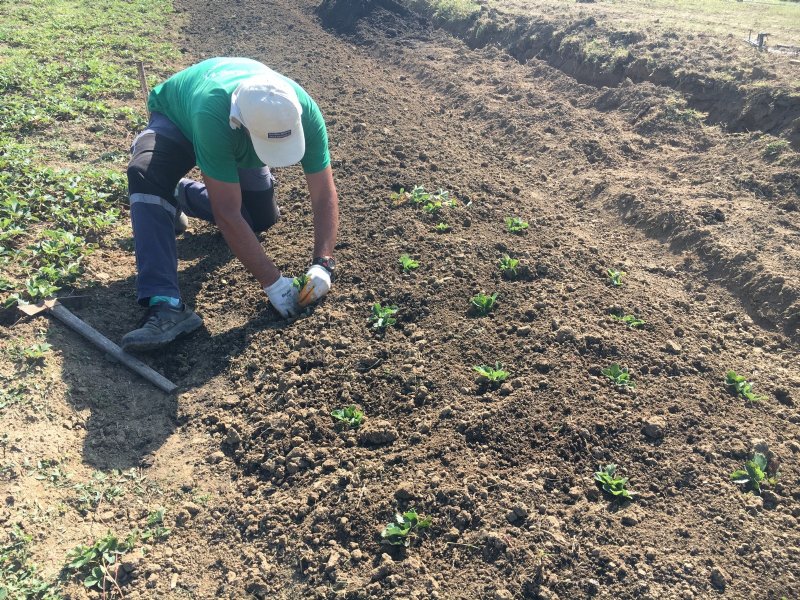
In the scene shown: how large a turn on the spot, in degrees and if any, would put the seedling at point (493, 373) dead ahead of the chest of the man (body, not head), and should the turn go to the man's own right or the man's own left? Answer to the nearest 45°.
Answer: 0° — they already face it

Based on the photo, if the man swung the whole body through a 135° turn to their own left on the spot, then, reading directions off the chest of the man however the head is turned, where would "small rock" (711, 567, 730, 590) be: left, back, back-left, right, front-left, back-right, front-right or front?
back-right

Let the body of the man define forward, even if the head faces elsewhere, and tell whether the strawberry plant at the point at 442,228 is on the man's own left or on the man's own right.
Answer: on the man's own left

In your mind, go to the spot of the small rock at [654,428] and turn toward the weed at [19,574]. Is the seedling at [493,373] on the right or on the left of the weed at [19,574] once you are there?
right

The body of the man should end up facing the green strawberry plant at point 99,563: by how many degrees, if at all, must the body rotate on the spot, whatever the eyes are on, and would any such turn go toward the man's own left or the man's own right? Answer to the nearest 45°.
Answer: approximately 45° to the man's own right

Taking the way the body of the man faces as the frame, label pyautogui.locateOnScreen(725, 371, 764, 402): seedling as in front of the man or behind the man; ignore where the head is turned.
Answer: in front

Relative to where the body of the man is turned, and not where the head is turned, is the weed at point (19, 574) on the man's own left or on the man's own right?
on the man's own right

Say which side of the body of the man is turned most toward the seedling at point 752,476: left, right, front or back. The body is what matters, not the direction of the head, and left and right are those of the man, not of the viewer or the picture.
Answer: front

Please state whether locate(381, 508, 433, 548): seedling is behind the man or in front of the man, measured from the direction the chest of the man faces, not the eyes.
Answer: in front

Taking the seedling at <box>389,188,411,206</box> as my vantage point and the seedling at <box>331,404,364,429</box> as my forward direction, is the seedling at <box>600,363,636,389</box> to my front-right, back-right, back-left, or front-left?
front-left

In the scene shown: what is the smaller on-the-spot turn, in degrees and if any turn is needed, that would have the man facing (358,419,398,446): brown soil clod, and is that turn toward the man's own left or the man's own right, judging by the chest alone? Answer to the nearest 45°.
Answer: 0° — they already face it

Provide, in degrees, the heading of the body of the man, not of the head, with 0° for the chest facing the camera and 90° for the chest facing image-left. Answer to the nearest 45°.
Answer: approximately 315°

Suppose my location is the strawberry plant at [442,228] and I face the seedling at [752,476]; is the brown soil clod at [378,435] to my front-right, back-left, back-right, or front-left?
front-right

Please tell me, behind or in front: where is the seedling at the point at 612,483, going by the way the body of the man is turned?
in front
